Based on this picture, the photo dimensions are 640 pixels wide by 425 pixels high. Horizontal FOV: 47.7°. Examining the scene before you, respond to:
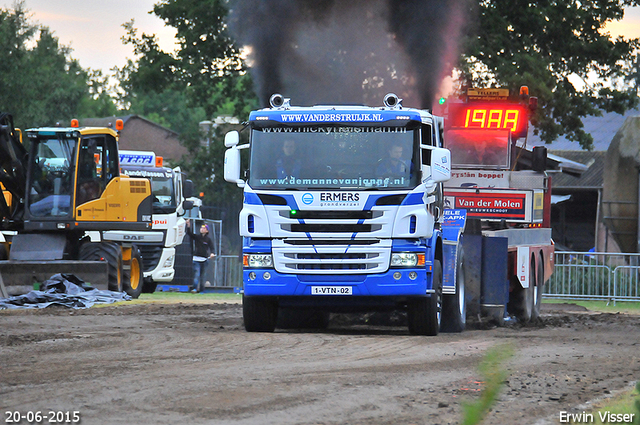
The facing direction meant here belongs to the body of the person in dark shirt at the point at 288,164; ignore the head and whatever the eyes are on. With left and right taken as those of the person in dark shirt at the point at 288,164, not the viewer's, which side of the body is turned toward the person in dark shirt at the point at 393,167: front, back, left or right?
left

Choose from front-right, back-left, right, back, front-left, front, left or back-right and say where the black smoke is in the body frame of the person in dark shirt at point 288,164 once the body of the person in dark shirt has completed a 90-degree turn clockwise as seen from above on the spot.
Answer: right

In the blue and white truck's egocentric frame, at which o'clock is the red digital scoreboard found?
The red digital scoreboard is roughly at 7 o'clock from the blue and white truck.

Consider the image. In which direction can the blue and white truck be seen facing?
toward the camera

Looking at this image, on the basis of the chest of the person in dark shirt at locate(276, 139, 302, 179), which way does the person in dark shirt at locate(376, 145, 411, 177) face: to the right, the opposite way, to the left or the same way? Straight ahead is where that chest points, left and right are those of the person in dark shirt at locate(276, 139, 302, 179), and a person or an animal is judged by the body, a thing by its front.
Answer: the same way

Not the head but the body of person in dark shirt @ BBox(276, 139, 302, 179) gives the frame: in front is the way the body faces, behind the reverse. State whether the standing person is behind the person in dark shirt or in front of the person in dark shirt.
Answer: behind

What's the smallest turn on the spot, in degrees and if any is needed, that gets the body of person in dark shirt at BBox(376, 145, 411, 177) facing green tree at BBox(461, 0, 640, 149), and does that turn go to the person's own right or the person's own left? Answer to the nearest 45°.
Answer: approximately 180°

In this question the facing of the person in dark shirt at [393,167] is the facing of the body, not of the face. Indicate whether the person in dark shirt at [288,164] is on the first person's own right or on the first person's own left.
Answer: on the first person's own right

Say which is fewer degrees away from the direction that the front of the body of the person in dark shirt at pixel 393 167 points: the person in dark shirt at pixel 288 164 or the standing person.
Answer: the person in dark shirt

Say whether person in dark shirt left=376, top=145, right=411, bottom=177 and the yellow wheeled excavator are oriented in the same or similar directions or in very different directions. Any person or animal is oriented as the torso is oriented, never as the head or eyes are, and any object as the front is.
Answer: same or similar directions
